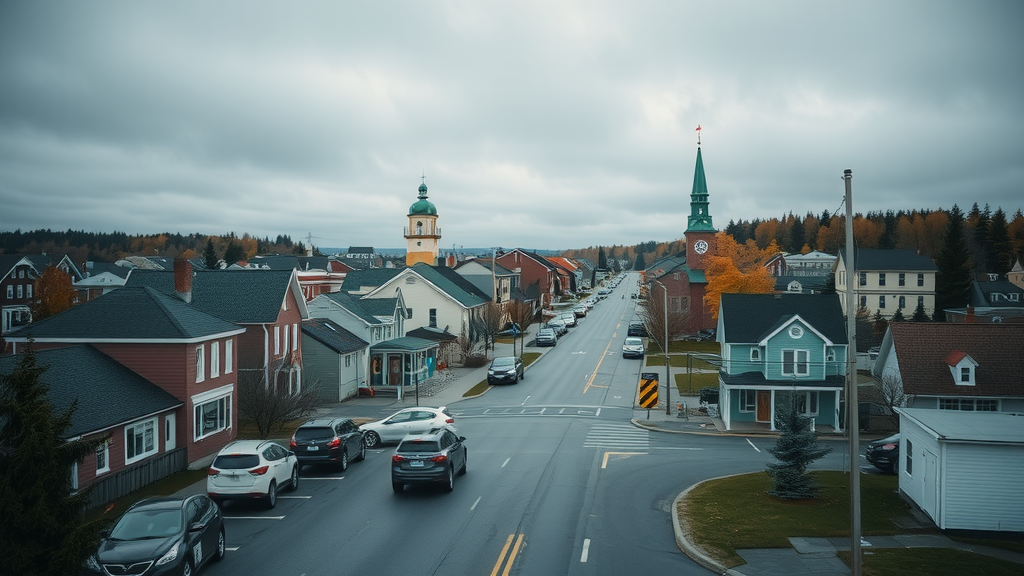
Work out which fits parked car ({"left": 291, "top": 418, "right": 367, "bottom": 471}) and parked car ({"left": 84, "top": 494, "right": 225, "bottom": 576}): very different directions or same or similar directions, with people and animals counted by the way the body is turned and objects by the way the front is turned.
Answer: very different directions

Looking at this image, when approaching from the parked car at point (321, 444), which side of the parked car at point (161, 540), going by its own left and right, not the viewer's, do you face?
back

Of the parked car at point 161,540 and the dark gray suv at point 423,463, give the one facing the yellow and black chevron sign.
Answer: the dark gray suv

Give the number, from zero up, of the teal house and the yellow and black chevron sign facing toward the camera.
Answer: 2

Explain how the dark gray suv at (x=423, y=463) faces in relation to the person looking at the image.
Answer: facing away from the viewer and to the right of the viewer

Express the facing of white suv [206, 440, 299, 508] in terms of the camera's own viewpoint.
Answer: facing away from the viewer and to the right of the viewer

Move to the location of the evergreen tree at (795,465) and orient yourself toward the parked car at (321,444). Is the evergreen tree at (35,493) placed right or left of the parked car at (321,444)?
left

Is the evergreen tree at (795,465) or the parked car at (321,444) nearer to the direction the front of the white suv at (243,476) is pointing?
the parked car

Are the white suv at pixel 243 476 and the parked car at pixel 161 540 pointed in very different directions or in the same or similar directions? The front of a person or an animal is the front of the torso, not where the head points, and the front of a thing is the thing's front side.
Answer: very different directions

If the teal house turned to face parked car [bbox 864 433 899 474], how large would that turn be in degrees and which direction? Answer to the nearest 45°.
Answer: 0° — it already faces it

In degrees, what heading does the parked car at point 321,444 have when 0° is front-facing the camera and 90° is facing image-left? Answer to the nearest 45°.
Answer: approximately 225°
